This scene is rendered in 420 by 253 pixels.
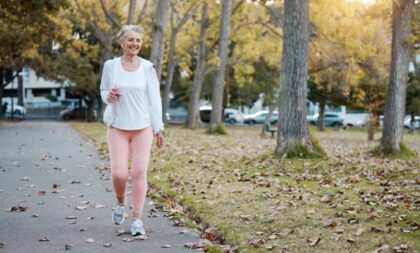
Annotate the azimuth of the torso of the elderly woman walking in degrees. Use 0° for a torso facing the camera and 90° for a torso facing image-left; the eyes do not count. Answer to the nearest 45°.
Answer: approximately 0°

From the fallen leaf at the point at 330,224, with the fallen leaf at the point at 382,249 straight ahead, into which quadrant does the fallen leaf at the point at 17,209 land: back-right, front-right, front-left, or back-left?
back-right

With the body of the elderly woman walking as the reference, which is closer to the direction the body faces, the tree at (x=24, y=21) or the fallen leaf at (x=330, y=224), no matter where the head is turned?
the fallen leaf

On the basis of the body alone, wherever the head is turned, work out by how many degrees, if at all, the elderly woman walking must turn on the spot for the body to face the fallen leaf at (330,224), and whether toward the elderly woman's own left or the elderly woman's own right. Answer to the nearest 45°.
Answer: approximately 90° to the elderly woman's own left

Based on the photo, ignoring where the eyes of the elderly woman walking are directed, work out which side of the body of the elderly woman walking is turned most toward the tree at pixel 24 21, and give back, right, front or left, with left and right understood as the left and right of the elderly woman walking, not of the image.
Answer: back

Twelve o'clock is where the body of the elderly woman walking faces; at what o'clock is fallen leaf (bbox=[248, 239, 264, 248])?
The fallen leaf is roughly at 10 o'clock from the elderly woman walking.

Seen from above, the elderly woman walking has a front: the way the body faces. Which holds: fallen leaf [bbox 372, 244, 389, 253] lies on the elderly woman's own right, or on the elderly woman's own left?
on the elderly woman's own left

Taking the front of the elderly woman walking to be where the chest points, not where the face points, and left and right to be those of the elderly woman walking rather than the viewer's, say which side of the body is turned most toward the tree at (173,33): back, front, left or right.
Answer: back

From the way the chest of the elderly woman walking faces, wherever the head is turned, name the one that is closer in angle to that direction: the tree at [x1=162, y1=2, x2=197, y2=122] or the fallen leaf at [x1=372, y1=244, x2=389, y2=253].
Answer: the fallen leaf

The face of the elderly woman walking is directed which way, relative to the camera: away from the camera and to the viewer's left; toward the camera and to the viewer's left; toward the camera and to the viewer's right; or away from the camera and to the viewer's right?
toward the camera and to the viewer's right

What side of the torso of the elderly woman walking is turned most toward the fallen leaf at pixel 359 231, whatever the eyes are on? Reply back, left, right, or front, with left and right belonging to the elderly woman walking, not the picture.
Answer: left

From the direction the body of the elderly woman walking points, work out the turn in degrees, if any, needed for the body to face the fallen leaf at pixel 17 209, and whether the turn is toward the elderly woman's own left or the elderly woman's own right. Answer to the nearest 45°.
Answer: approximately 135° to the elderly woman's own right

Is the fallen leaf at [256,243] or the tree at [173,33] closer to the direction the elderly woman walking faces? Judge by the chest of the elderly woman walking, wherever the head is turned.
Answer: the fallen leaf

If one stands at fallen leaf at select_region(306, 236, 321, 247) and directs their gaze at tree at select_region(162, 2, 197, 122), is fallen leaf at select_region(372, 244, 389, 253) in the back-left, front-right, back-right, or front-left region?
back-right
